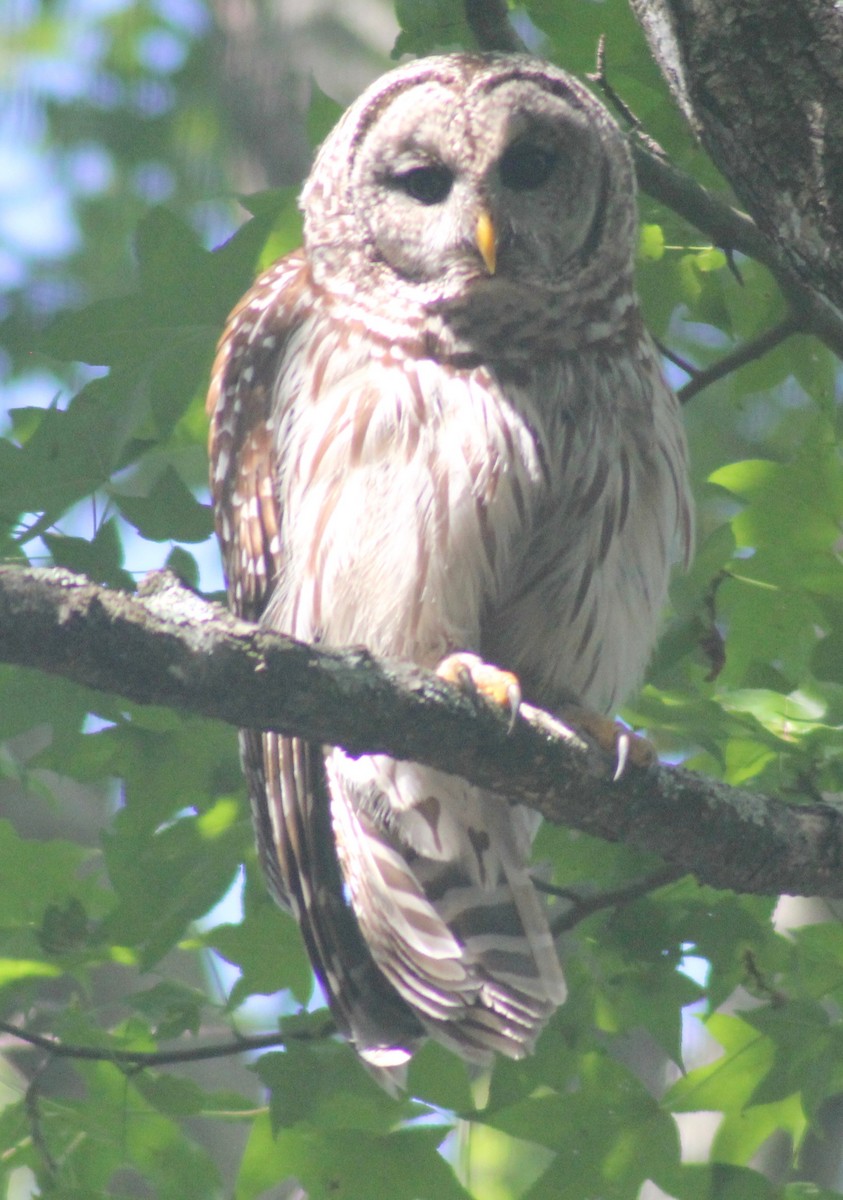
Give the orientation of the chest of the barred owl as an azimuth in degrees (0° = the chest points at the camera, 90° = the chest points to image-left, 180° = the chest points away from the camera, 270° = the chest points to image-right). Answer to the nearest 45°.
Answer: approximately 0°
